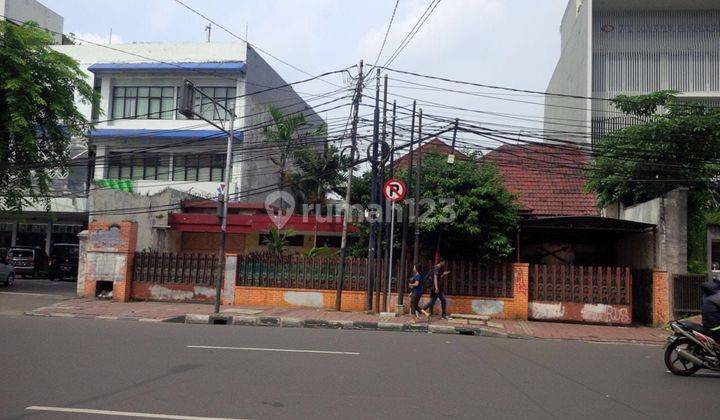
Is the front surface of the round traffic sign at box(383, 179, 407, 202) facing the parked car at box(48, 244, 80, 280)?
no

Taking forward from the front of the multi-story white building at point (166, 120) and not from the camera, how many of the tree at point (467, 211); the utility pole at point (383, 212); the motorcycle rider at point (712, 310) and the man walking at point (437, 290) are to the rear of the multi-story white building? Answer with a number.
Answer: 0

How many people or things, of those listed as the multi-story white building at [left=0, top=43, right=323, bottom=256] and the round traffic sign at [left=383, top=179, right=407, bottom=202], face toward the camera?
2

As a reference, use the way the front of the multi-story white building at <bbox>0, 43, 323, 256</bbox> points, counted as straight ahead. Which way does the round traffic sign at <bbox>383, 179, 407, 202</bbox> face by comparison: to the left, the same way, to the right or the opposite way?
the same way

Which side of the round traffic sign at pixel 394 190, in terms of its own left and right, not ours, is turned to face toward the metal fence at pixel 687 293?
left

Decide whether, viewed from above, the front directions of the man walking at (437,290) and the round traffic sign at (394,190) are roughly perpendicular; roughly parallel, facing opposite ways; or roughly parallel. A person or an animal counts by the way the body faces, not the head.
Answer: roughly perpendicular

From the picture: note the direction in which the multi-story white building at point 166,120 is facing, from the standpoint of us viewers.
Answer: facing the viewer

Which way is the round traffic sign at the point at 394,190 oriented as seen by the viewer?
toward the camera

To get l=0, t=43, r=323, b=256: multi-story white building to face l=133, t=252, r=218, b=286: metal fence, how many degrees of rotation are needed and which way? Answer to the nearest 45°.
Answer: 0° — it already faces it

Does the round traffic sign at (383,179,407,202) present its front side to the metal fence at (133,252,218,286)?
no

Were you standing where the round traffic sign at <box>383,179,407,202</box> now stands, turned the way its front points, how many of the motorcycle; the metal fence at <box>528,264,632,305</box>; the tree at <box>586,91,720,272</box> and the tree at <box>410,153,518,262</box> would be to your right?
0
